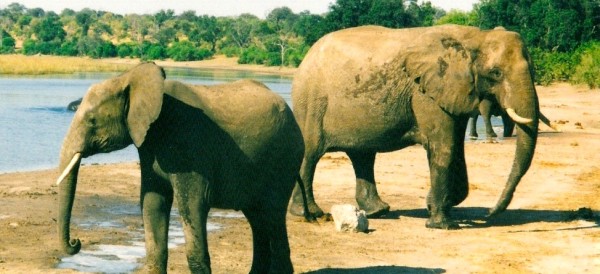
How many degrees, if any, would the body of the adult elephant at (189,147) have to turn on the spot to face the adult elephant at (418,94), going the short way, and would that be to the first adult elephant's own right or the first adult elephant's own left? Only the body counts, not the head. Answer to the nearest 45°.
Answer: approximately 135° to the first adult elephant's own right

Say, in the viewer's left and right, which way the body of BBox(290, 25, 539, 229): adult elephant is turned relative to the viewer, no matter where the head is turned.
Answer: facing to the right of the viewer

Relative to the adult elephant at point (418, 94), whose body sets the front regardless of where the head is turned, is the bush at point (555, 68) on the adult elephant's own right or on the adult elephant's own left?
on the adult elephant's own left

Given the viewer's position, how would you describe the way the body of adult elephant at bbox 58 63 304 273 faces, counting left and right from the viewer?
facing to the left of the viewer

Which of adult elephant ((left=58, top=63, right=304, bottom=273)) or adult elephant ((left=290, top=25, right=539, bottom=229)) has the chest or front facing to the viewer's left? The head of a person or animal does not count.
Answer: adult elephant ((left=58, top=63, right=304, bottom=273))

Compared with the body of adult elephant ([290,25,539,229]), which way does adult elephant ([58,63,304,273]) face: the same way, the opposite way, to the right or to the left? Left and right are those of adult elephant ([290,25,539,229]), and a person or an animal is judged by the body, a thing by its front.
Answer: the opposite way

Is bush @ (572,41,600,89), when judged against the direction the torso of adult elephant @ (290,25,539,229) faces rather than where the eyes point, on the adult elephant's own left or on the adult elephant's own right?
on the adult elephant's own left

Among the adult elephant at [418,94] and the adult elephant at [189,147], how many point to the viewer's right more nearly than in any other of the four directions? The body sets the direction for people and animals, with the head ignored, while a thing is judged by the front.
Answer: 1
